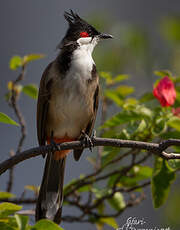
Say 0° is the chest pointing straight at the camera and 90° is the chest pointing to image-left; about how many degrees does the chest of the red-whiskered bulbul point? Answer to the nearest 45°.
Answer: approximately 315°

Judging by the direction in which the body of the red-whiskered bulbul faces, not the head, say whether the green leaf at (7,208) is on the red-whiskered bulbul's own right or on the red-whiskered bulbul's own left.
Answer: on the red-whiskered bulbul's own right
